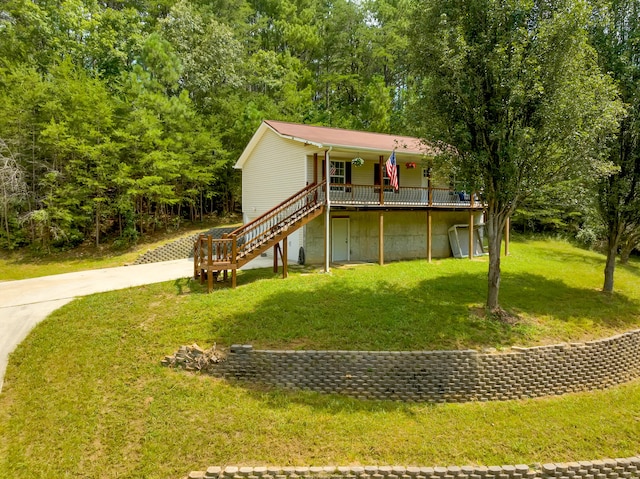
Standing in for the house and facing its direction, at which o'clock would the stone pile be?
The stone pile is roughly at 2 o'clock from the house.

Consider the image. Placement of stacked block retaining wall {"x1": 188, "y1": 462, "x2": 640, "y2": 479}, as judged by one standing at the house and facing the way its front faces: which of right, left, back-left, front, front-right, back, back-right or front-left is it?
front-right

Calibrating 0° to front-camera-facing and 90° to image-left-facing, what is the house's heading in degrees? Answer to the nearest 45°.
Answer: approximately 315°

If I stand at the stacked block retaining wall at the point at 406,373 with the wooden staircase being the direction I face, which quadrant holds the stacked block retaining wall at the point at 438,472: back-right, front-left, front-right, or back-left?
back-left

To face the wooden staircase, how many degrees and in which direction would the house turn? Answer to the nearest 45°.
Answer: approximately 90° to its right

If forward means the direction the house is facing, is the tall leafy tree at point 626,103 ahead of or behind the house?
ahead
